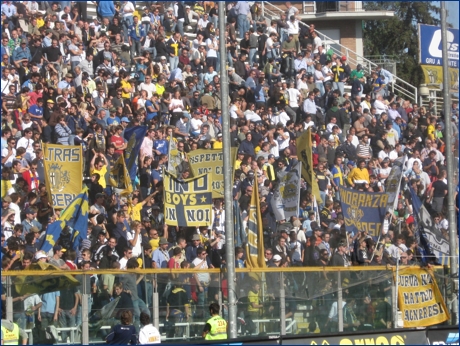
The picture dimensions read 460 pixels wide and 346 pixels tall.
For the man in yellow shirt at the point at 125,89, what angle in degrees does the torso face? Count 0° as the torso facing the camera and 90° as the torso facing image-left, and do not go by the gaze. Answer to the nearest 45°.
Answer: approximately 315°

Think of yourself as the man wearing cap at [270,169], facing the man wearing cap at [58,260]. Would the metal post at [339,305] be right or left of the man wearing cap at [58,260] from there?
left

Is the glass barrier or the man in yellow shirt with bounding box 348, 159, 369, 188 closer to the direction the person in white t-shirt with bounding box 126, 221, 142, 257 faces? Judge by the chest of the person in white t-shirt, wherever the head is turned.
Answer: the glass barrier

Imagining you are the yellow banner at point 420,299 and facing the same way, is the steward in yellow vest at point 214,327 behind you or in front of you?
in front

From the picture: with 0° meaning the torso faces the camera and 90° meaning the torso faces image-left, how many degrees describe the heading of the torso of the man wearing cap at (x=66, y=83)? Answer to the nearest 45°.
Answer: approximately 315°

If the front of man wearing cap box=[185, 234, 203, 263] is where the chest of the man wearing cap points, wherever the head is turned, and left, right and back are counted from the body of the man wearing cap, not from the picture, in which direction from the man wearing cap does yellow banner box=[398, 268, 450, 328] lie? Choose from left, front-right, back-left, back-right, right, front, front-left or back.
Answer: front-left

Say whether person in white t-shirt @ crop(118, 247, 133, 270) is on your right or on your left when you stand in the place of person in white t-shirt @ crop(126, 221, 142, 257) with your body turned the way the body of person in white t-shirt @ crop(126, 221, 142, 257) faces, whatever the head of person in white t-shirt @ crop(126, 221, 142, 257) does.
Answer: on your right

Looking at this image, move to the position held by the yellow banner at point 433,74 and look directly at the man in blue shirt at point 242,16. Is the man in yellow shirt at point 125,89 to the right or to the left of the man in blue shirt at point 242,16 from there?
left
